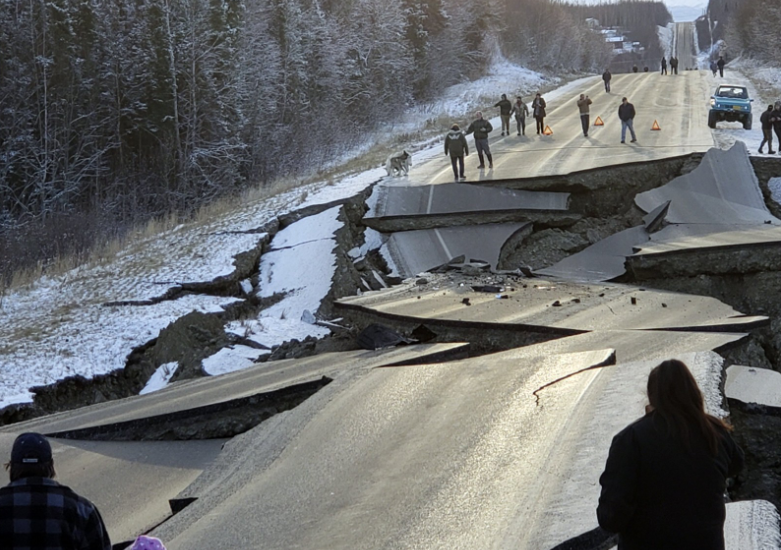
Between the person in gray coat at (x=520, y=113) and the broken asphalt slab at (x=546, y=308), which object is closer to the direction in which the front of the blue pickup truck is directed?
the broken asphalt slab

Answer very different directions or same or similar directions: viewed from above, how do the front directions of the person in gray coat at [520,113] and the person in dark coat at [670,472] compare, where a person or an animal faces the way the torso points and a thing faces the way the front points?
very different directions

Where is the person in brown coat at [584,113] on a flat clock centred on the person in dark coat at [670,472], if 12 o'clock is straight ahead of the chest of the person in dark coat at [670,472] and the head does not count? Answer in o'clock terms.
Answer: the person in brown coat at [584,113] is roughly at 12 o'clock from the person in dark coat at [670,472].

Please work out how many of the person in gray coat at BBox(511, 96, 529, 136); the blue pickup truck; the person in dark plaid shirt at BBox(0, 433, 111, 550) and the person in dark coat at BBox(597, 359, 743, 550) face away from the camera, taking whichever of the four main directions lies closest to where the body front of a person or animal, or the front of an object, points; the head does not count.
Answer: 2

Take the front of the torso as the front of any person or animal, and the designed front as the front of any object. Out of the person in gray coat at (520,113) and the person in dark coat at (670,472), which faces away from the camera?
the person in dark coat at (670,472)

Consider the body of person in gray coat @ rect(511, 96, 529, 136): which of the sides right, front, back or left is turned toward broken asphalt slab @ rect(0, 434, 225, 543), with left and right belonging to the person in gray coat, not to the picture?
front

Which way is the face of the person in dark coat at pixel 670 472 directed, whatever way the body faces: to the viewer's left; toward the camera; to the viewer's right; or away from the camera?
away from the camera

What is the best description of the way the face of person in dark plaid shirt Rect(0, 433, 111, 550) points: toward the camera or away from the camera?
away from the camera

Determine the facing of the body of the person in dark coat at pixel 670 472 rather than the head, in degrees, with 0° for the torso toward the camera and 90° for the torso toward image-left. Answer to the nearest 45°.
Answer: approximately 180°

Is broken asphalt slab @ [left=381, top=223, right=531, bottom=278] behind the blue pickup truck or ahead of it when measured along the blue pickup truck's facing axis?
ahead

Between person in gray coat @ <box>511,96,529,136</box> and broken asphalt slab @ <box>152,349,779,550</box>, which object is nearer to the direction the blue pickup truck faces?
the broken asphalt slab

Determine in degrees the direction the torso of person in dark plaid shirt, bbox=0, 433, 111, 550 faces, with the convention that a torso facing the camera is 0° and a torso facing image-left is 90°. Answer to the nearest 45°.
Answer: approximately 180°

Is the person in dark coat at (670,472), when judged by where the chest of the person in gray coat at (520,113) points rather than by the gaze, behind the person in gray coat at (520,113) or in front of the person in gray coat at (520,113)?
in front

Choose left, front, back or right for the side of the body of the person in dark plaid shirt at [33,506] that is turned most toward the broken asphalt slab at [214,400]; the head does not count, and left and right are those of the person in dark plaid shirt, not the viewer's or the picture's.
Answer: front

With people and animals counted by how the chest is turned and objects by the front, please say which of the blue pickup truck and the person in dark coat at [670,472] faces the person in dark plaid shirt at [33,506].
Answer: the blue pickup truck
